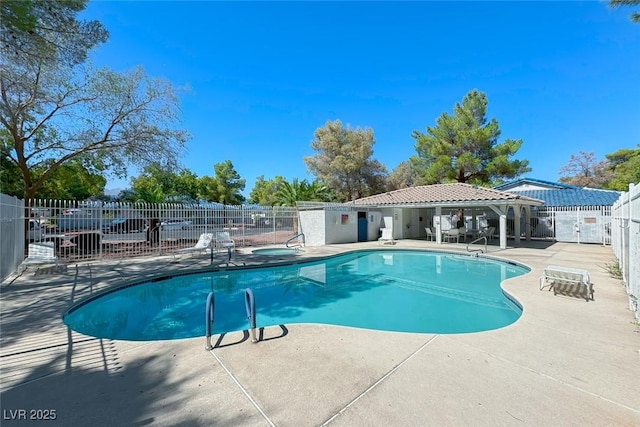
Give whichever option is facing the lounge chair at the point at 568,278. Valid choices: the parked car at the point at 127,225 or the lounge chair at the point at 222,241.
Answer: the lounge chair at the point at 222,241

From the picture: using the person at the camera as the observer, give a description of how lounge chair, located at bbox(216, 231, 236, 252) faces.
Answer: facing the viewer and to the right of the viewer

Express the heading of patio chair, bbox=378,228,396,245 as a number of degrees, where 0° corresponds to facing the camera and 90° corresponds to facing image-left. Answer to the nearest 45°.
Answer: approximately 0°

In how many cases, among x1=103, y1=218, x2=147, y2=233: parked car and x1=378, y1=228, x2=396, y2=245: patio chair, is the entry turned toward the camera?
1

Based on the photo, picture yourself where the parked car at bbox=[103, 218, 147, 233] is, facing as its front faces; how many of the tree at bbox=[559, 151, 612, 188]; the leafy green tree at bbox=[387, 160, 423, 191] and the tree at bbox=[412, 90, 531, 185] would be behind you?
3

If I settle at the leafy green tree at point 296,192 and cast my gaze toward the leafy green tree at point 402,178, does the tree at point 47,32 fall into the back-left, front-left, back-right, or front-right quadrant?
back-right

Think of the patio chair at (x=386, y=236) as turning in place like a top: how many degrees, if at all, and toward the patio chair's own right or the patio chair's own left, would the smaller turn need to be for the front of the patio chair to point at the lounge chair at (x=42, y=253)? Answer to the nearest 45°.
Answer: approximately 45° to the patio chair's own right

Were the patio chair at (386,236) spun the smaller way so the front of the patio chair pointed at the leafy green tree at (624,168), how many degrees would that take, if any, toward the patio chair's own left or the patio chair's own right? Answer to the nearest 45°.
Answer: approximately 135° to the patio chair's own left

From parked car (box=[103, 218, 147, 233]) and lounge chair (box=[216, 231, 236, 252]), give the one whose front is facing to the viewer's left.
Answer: the parked car

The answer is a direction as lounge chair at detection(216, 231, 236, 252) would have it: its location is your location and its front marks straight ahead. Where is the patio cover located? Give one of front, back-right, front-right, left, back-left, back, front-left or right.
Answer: front-left

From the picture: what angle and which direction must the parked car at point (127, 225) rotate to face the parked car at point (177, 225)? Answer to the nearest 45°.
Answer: approximately 180°

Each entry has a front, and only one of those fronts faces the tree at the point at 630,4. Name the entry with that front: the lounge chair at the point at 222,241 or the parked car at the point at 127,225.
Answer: the lounge chair

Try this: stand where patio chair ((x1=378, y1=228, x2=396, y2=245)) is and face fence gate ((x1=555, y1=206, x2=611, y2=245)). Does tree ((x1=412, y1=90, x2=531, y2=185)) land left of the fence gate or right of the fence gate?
left

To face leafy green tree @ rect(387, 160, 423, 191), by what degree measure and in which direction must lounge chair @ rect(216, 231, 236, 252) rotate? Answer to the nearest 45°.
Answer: approximately 90° to its left

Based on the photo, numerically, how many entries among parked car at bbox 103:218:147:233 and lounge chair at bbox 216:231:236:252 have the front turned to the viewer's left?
1

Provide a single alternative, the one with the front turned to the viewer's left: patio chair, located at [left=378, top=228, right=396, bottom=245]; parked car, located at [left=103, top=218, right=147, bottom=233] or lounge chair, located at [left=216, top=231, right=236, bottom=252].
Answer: the parked car

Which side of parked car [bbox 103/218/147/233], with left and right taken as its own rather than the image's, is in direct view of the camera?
left

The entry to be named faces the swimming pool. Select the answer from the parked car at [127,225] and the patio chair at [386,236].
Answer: the patio chair
